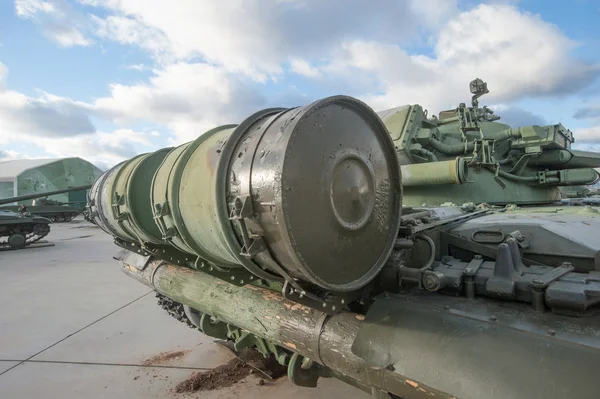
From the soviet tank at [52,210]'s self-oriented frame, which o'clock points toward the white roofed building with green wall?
The white roofed building with green wall is roughly at 9 o'clock from the soviet tank.

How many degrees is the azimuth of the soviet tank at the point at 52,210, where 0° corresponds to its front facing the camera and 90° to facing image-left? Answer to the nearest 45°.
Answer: approximately 270°

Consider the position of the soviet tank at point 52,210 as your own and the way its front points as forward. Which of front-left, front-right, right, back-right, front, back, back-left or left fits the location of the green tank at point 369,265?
right
